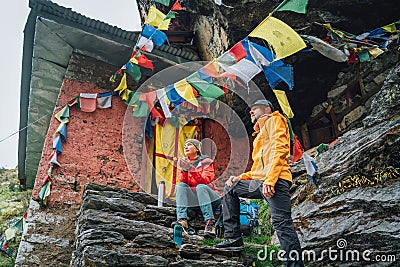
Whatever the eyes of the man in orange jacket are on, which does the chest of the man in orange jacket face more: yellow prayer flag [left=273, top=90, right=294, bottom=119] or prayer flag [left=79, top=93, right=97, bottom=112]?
the prayer flag

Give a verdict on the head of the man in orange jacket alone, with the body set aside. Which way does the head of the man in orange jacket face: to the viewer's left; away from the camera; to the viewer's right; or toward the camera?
to the viewer's left

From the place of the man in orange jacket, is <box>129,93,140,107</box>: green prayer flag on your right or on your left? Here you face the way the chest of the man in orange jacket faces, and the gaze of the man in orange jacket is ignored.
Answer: on your right

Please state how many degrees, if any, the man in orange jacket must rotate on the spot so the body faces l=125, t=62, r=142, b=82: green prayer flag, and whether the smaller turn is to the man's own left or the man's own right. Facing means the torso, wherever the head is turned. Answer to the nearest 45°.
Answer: approximately 45° to the man's own right

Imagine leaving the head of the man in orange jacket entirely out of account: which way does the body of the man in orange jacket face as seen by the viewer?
to the viewer's left

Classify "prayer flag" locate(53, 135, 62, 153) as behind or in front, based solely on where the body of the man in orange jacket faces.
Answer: in front

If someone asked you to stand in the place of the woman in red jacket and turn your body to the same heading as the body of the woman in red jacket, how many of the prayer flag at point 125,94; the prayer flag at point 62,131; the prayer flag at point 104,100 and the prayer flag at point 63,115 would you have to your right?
4
